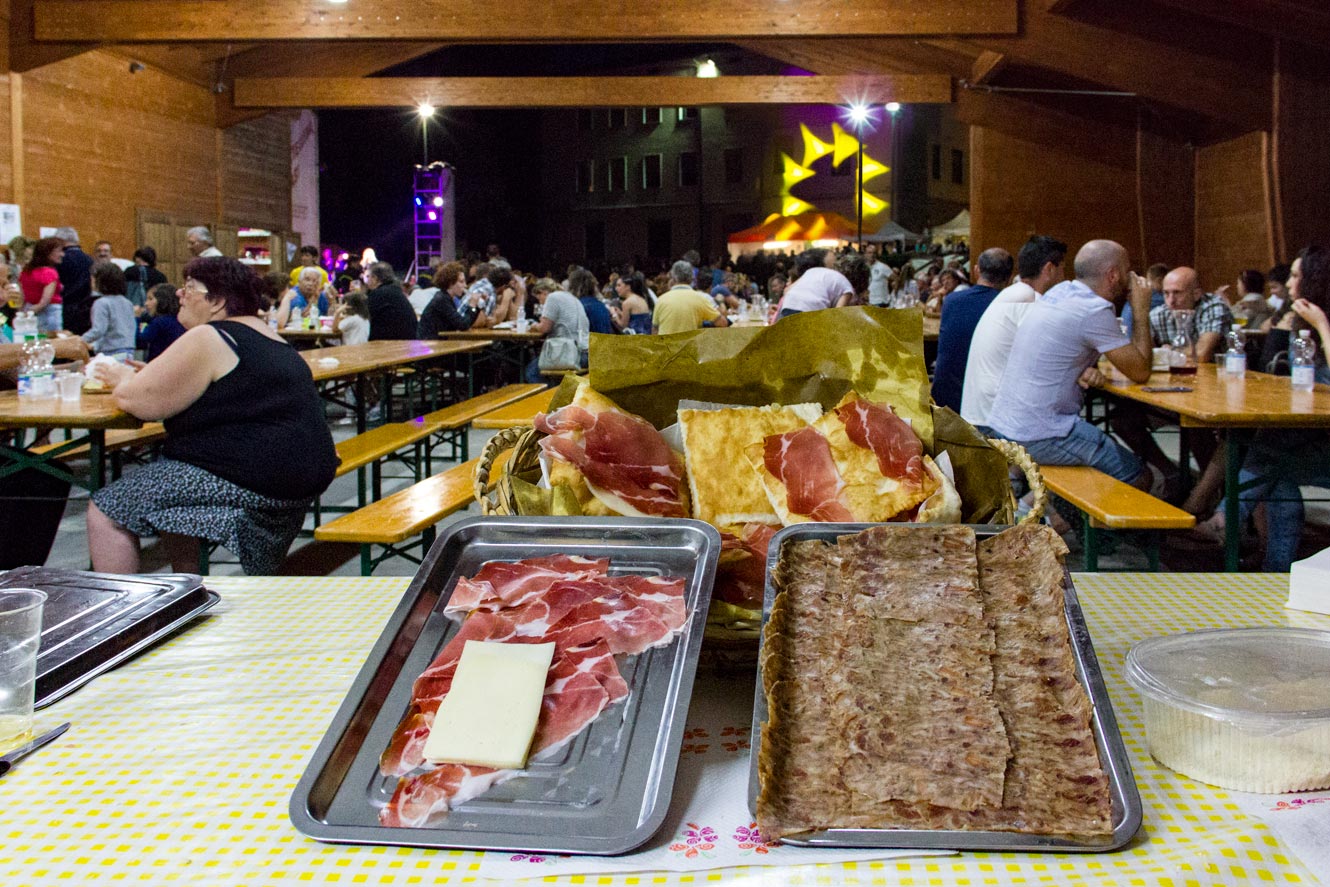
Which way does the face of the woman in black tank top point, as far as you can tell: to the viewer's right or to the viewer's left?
to the viewer's left

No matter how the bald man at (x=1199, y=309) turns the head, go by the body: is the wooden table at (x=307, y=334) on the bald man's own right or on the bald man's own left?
on the bald man's own right

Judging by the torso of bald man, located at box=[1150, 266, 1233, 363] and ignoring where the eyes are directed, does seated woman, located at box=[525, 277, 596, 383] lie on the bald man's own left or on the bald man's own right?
on the bald man's own right

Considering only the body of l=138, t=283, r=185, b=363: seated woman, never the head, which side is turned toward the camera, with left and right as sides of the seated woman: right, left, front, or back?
left

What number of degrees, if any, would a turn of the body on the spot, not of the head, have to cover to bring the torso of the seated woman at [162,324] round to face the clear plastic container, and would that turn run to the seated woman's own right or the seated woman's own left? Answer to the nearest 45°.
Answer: approximately 90° to the seated woman's own left
